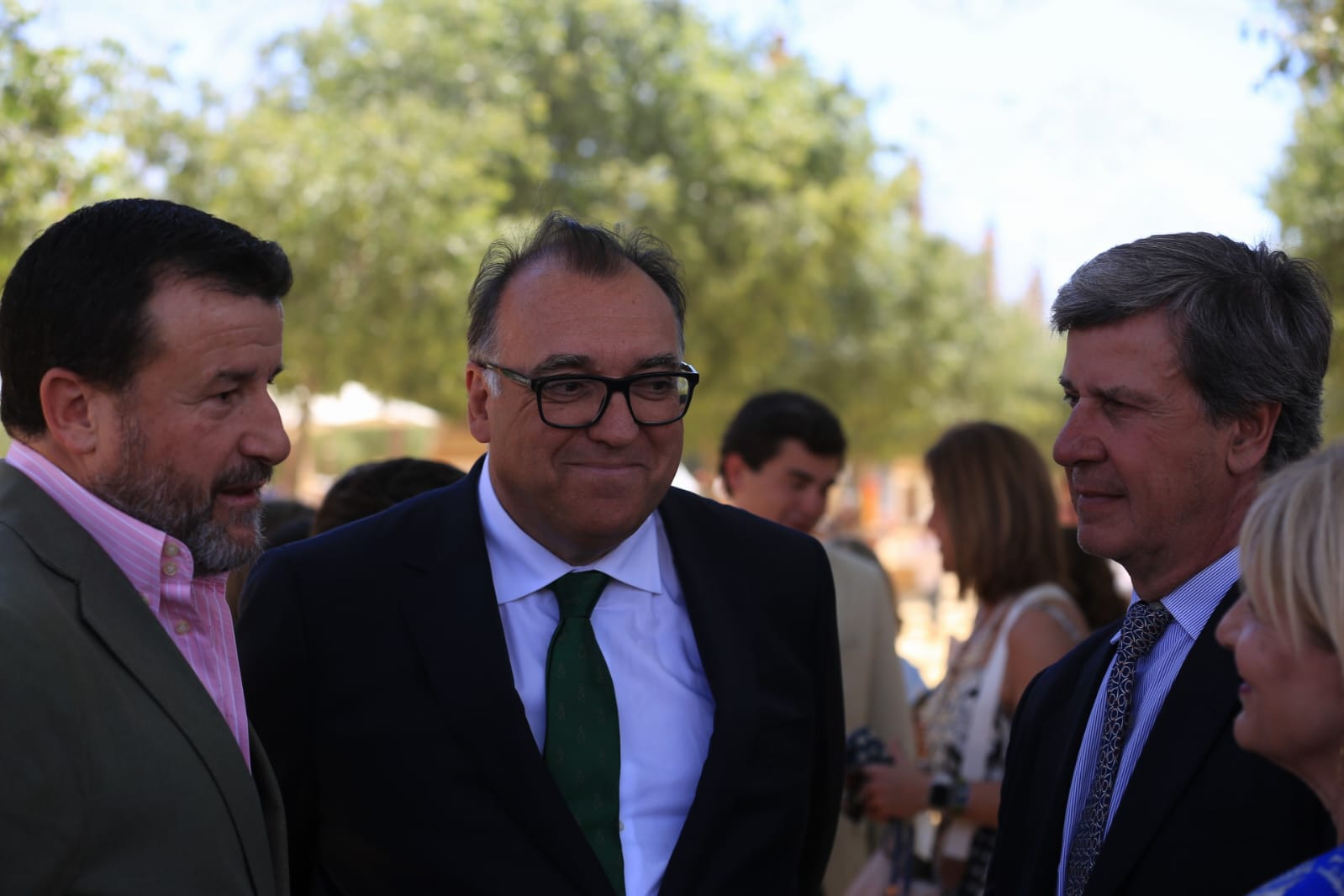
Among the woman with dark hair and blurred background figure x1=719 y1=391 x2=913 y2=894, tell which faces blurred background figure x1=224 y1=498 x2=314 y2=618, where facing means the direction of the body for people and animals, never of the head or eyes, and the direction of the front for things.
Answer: the woman with dark hair

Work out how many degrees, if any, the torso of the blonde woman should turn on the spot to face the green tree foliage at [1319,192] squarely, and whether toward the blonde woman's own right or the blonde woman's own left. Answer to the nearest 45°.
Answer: approximately 90° to the blonde woman's own right

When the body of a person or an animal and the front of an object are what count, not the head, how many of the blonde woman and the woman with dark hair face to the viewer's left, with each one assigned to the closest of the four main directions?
2

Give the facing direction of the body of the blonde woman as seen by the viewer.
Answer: to the viewer's left

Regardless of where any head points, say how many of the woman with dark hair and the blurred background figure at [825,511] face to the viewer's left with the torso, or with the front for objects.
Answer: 1

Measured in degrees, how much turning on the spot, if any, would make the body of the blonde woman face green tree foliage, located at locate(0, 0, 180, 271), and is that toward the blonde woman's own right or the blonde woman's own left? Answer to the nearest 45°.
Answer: approximately 45° to the blonde woman's own right

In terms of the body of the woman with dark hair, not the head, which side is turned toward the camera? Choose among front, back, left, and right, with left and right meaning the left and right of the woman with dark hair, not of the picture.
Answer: left

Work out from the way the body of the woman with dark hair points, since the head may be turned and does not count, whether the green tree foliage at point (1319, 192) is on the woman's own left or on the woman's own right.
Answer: on the woman's own right

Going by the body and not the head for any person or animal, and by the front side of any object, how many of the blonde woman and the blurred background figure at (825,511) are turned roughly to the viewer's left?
1

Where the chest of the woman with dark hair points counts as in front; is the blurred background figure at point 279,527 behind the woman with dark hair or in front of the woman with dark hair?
in front

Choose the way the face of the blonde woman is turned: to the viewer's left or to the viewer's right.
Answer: to the viewer's left

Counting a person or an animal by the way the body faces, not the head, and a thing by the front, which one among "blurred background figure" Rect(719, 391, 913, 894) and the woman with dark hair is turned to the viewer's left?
the woman with dark hair

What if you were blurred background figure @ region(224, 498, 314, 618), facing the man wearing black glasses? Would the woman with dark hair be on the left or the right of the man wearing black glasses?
left
